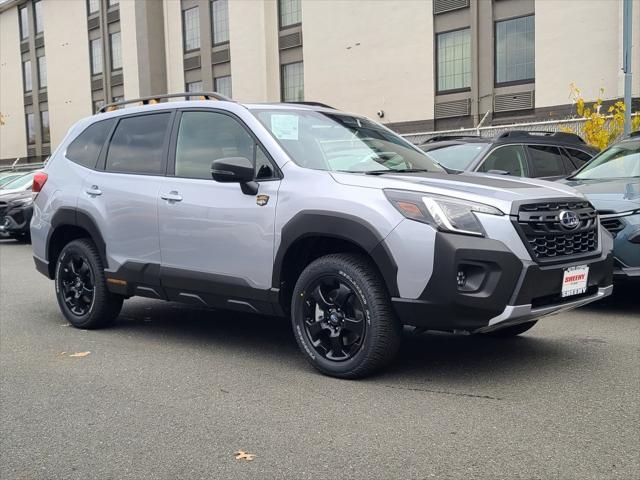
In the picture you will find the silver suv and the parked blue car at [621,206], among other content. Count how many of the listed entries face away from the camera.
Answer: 0

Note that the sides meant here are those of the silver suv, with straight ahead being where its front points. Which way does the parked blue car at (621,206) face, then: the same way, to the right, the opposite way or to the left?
to the right

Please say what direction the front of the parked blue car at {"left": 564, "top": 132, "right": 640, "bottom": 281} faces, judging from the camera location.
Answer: facing the viewer and to the left of the viewer

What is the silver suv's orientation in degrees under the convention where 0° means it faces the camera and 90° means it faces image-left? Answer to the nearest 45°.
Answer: approximately 315°

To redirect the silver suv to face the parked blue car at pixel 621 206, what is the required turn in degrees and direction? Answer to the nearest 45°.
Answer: approximately 90° to its left

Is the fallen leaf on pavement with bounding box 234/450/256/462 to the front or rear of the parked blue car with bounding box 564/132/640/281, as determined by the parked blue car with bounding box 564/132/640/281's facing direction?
to the front

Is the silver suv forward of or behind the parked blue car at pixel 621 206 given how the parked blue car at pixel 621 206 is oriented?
forward
